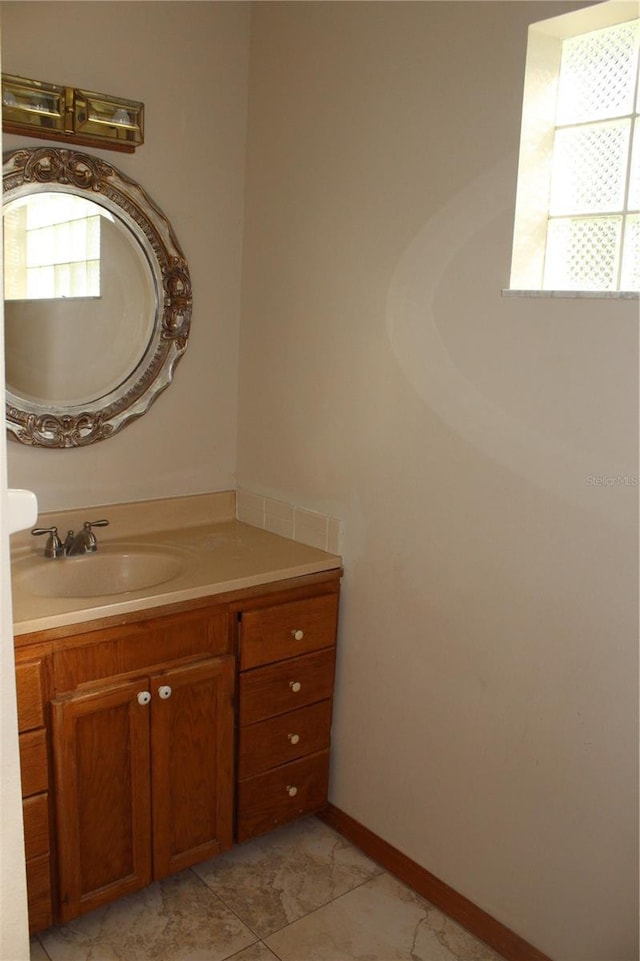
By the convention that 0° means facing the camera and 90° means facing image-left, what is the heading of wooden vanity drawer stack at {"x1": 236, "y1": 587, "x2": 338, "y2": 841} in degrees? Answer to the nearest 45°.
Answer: approximately 315°

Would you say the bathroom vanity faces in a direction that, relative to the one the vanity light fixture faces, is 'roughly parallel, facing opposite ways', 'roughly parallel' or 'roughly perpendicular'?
roughly parallel

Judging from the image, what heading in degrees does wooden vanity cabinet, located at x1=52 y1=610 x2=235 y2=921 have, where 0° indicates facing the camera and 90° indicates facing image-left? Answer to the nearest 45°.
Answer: approximately 315°

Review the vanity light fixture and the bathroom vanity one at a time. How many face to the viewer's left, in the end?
0

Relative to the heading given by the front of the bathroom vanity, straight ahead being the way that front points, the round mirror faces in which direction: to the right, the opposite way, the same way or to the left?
the same way

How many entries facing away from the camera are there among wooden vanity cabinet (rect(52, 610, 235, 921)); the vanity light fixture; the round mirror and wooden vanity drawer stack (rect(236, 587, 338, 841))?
0

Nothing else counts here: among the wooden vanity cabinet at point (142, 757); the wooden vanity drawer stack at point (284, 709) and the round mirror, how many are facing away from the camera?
0

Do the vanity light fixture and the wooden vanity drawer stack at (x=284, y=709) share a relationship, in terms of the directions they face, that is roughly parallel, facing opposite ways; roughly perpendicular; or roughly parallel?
roughly parallel
